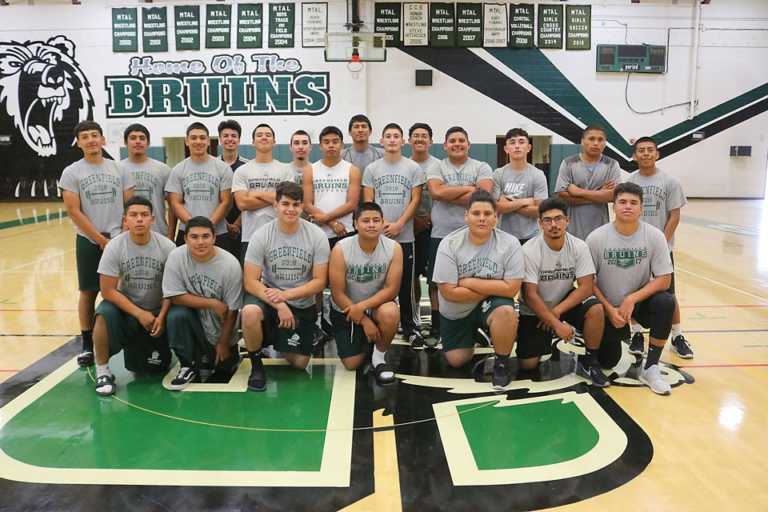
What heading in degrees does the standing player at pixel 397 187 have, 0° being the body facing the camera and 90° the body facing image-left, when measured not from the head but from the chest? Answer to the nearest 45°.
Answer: approximately 0°

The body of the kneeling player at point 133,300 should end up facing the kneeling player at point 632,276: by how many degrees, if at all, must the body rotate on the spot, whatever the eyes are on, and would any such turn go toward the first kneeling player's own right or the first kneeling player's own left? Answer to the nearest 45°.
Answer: approximately 90° to the first kneeling player's own left

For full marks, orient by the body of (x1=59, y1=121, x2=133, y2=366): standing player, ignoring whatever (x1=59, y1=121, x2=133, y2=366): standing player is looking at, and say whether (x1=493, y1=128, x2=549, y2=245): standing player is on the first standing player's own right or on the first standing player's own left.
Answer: on the first standing player's own left

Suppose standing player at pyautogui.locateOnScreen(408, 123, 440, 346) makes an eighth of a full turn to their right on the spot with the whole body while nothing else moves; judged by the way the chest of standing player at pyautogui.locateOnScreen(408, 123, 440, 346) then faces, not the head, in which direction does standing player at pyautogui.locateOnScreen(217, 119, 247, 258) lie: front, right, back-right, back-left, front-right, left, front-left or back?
front-right

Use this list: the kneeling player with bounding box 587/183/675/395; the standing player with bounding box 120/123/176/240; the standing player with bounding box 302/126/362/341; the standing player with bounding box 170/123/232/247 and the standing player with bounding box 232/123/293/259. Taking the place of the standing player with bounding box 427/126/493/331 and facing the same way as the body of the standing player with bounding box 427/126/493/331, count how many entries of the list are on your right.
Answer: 4

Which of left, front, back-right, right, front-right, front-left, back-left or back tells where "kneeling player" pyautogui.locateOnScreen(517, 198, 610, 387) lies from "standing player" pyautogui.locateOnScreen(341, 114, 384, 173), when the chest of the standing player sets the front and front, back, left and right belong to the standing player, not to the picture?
front-left

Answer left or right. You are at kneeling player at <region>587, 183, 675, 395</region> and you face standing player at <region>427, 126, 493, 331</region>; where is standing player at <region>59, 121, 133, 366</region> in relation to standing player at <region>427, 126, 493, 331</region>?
left
